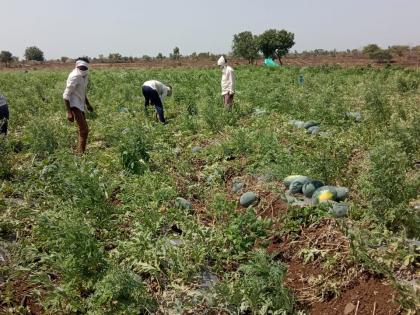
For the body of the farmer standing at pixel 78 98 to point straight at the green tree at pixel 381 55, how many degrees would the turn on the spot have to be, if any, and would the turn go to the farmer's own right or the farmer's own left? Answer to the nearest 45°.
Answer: approximately 90° to the farmer's own left

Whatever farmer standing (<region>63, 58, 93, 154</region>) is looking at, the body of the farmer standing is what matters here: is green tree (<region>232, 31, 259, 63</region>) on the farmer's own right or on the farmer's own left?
on the farmer's own left

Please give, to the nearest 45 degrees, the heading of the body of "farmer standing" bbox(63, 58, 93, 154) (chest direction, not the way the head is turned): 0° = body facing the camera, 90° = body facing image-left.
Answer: approximately 315°

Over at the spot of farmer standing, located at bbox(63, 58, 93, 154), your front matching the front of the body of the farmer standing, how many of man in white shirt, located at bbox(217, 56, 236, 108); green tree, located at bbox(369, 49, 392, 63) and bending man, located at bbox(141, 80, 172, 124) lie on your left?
3

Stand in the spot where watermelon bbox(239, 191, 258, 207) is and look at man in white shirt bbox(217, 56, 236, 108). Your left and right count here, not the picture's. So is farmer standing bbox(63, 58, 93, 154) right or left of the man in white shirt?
left

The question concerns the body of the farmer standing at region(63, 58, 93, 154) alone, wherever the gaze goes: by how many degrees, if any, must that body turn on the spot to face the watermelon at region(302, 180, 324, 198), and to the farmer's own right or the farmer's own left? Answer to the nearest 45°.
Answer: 0° — they already face it

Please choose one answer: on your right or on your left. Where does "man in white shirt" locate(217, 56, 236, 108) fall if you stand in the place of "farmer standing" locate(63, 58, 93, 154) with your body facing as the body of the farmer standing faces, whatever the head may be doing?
on your left

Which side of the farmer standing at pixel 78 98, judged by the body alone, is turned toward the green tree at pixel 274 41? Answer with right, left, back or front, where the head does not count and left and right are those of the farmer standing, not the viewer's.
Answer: left
